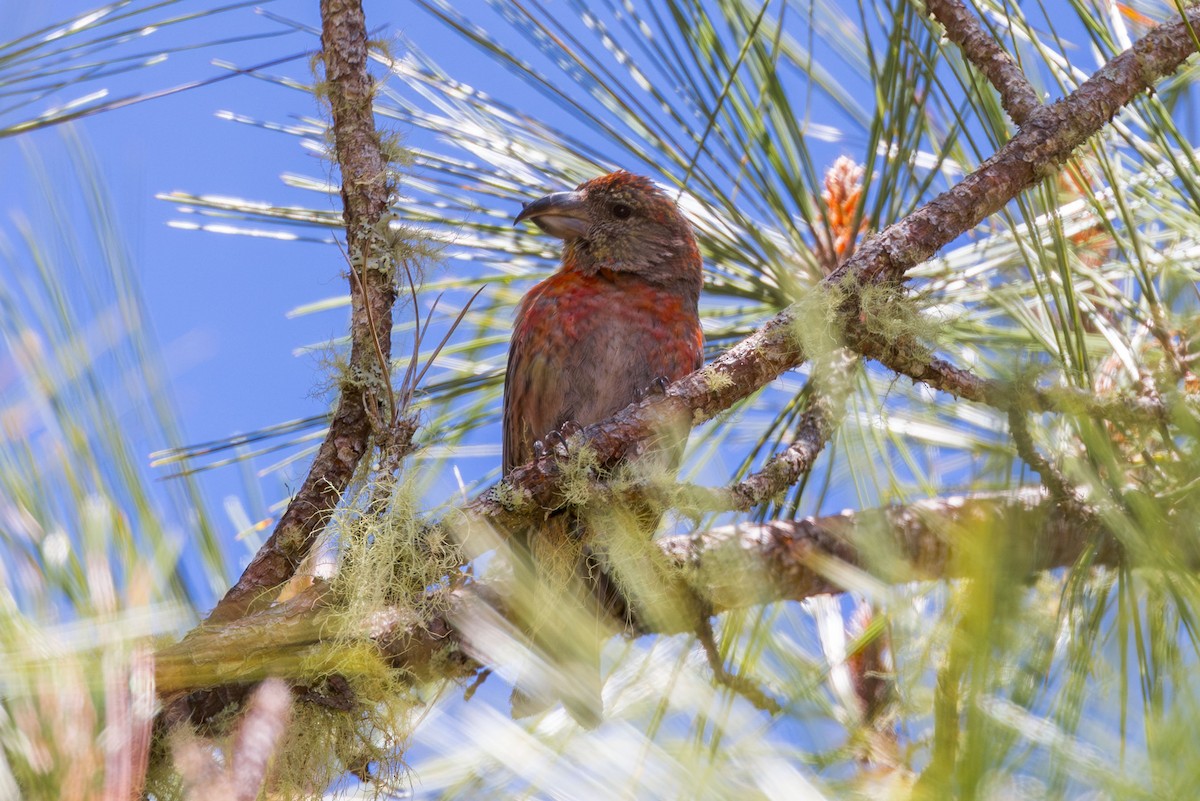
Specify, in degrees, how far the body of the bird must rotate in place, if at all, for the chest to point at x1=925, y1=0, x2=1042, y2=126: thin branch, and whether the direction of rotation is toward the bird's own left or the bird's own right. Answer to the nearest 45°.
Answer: approximately 45° to the bird's own left

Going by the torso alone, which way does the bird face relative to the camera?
toward the camera

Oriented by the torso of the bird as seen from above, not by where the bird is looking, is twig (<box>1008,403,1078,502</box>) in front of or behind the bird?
in front

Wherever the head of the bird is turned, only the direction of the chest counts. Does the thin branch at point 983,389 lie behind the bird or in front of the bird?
in front

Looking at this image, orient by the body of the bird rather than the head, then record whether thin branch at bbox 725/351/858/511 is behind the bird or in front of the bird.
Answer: in front

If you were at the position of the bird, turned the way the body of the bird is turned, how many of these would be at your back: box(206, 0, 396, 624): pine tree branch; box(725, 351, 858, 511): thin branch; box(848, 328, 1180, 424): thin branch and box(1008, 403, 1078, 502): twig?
0
